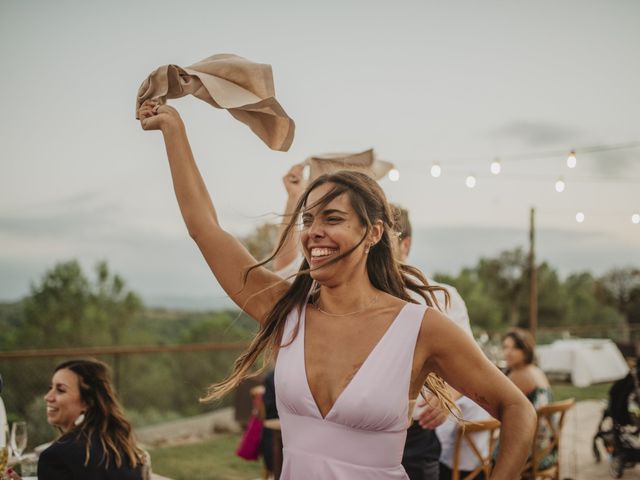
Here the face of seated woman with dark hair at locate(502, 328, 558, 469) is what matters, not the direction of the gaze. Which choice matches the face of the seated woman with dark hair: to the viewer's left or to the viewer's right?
to the viewer's left

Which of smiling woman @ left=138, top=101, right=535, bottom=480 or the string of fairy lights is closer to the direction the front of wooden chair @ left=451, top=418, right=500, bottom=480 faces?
the string of fairy lights

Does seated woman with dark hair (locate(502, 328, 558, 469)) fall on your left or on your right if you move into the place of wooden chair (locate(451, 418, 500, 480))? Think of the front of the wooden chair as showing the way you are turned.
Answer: on your right

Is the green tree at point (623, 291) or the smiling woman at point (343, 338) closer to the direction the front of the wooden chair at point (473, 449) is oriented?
the green tree

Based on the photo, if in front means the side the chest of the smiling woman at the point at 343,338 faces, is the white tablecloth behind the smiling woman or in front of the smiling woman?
behind

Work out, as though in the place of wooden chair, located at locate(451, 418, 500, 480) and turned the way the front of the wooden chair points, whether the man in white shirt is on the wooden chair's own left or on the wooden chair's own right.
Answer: on the wooden chair's own left

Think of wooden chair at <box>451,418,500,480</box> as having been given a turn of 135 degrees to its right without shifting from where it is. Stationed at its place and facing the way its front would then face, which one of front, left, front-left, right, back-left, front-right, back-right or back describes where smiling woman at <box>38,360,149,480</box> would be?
back-right

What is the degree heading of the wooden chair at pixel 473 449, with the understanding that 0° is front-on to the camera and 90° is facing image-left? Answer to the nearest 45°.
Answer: approximately 135°
